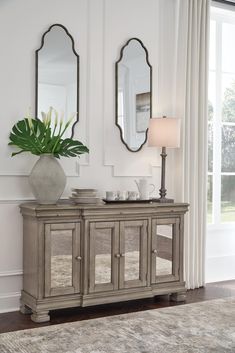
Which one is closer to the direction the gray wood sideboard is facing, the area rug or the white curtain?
the area rug

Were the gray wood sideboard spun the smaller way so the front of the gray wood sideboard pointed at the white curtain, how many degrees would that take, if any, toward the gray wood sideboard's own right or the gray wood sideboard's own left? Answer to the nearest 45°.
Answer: approximately 90° to the gray wood sideboard's own left

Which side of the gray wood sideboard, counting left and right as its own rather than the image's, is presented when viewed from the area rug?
front

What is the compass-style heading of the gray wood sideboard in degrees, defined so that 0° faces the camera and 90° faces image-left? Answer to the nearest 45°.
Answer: approximately 315°
